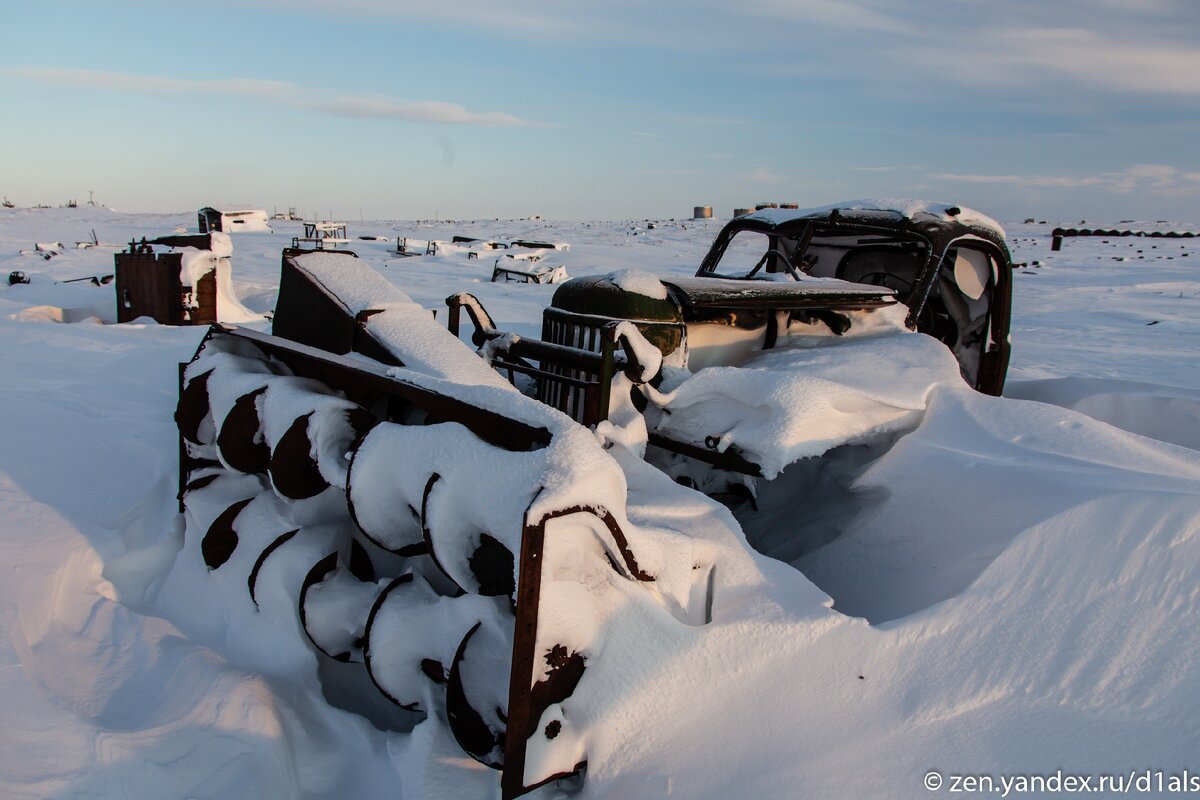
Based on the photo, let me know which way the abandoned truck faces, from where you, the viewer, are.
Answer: facing the viewer and to the left of the viewer
